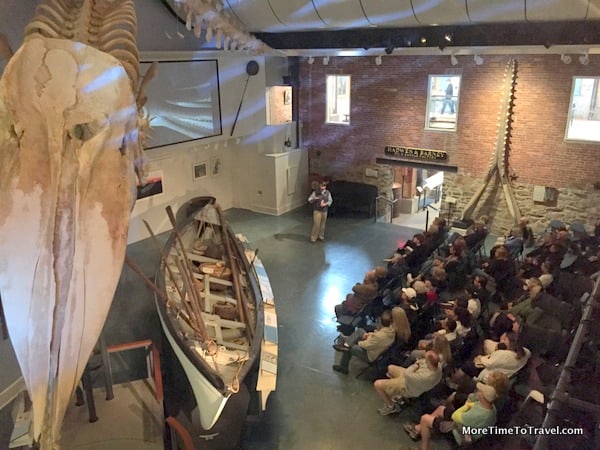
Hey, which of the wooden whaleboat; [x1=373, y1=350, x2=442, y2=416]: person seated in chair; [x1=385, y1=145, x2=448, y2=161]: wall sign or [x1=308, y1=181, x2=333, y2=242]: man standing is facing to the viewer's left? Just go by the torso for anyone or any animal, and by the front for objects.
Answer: the person seated in chair

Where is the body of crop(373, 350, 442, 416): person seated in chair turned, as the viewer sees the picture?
to the viewer's left

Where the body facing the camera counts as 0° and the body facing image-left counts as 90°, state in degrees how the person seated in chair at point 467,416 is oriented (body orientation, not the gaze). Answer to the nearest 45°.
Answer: approximately 90°

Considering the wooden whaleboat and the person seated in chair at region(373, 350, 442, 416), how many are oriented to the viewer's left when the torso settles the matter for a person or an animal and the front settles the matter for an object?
1

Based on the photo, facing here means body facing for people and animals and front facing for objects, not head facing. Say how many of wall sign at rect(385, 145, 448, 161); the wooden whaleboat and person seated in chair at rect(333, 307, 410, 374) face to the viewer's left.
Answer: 1

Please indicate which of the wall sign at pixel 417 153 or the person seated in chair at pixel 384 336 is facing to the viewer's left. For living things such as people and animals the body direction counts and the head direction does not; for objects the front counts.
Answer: the person seated in chair

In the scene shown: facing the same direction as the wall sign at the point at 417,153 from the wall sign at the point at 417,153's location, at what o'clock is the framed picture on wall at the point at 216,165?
The framed picture on wall is roughly at 3 o'clock from the wall sign.

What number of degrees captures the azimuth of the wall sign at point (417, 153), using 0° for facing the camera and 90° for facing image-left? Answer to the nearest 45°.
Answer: approximately 0°
